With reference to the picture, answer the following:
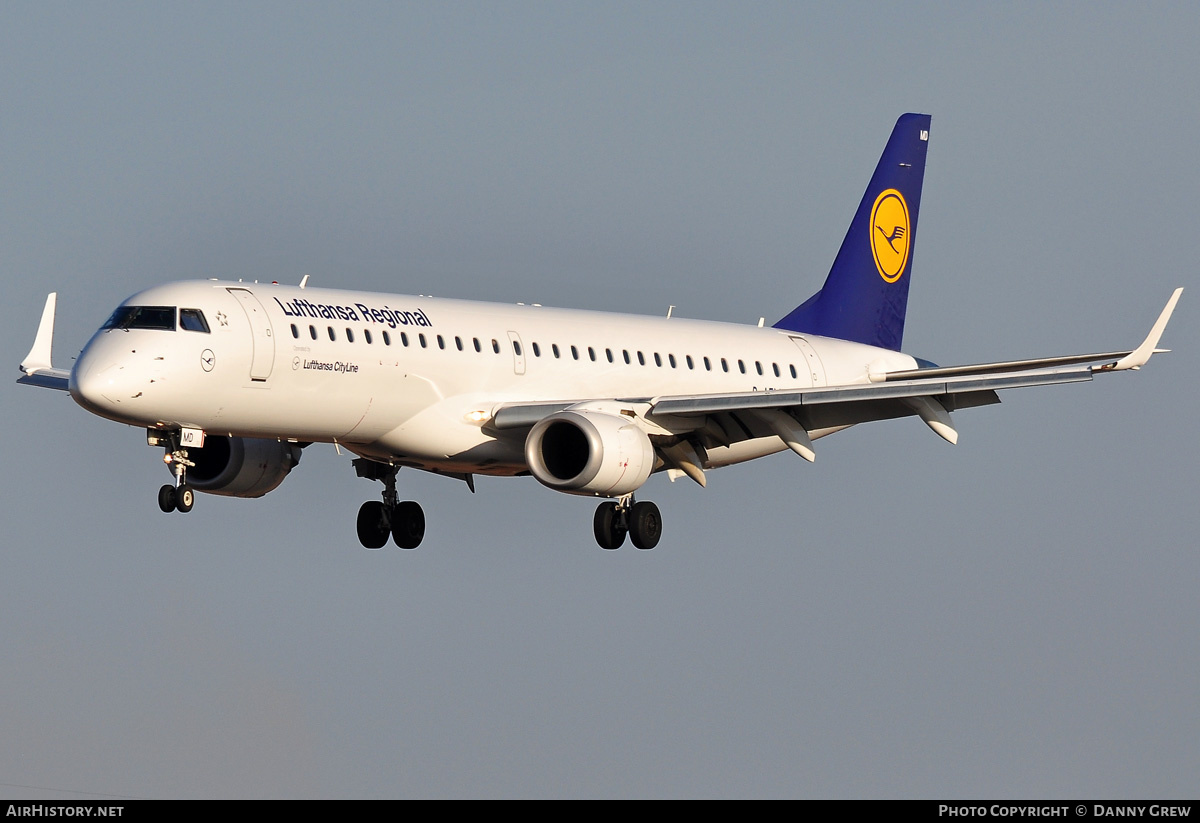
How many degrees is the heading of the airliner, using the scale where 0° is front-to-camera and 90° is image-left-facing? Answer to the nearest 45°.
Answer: approximately 45°
